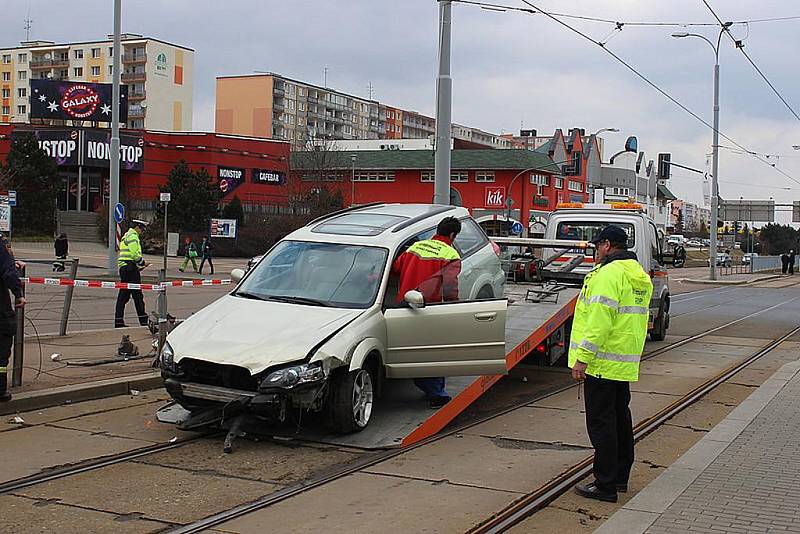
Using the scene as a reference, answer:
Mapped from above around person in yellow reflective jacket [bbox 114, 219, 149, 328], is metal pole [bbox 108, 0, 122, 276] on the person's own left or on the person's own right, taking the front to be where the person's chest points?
on the person's own left

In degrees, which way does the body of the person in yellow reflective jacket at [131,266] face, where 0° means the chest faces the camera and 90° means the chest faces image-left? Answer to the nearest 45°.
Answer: approximately 270°

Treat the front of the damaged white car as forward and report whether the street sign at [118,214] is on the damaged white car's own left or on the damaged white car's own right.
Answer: on the damaged white car's own right

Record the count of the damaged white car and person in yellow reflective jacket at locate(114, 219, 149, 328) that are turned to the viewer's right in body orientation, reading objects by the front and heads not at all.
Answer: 1

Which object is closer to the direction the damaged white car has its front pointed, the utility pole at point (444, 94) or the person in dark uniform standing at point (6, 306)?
the person in dark uniform standing

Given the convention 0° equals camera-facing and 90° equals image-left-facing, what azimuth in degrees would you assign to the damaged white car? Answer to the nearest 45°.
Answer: approximately 45°

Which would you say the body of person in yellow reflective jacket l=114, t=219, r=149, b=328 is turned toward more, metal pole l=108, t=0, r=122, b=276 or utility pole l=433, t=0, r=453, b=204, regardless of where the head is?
the utility pole

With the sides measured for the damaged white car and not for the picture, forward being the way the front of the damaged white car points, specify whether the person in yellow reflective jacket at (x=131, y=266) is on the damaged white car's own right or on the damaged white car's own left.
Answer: on the damaged white car's own right

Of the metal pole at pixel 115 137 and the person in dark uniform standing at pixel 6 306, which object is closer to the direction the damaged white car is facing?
the person in dark uniform standing
